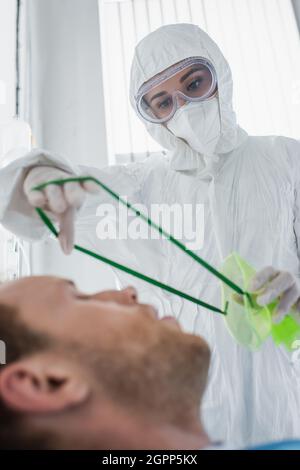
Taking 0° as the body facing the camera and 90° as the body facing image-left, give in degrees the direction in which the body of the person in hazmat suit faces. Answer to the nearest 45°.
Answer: approximately 0°
